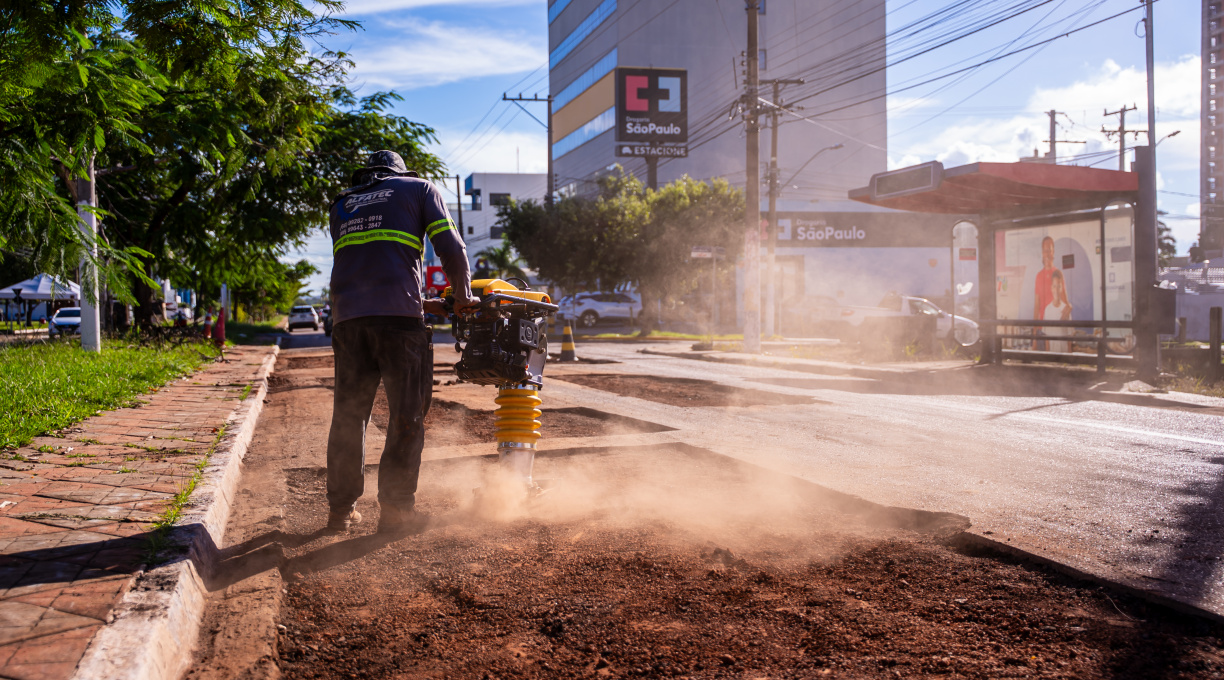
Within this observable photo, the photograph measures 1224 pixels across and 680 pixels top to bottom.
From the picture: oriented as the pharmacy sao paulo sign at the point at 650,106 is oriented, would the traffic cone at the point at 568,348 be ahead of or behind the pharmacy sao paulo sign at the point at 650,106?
ahead

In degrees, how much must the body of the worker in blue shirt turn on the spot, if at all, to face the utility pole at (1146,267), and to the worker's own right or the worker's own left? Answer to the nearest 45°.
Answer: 0° — they already face it

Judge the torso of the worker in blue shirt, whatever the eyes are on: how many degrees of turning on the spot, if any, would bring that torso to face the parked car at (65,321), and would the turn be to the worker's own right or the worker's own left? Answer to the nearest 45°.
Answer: approximately 45° to the worker's own left

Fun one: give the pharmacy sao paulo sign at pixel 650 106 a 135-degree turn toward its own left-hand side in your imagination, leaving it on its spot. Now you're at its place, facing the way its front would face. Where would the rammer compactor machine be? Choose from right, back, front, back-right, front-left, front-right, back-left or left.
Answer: back-right

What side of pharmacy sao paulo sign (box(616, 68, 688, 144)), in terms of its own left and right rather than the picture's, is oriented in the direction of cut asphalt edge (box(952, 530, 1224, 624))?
front

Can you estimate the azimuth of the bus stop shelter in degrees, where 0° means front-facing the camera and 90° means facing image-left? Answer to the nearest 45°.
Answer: approximately 45°

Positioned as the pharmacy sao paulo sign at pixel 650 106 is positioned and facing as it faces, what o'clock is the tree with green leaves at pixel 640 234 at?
The tree with green leaves is roughly at 12 o'clock from the pharmacy sao paulo sign.

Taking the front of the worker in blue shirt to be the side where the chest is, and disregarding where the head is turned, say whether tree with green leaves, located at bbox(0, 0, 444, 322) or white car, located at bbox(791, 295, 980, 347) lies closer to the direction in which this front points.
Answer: the white car

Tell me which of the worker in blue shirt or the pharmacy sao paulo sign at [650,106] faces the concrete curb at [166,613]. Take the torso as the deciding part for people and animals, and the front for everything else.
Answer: the pharmacy sao paulo sign

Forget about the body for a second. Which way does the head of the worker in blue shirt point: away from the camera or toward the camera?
away from the camera

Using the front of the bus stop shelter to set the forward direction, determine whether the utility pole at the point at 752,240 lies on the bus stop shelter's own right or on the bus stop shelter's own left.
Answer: on the bus stop shelter's own right

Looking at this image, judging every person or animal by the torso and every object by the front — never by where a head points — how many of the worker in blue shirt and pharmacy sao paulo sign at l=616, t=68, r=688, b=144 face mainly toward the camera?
1

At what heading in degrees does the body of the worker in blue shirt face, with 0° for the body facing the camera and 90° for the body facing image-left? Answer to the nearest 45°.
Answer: approximately 225°

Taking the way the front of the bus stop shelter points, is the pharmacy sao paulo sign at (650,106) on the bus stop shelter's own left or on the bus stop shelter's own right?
on the bus stop shelter's own right
